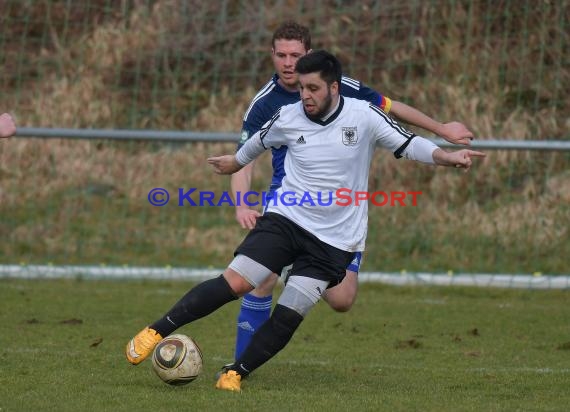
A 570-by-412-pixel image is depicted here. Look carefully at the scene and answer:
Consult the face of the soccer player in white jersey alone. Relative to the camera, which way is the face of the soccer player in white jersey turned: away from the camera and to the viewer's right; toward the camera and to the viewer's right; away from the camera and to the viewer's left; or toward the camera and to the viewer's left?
toward the camera and to the viewer's left

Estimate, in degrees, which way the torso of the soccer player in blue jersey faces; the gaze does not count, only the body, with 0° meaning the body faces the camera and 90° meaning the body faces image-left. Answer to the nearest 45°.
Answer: approximately 45°

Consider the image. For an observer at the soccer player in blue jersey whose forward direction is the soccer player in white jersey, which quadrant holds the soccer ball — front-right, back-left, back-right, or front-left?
front-right
